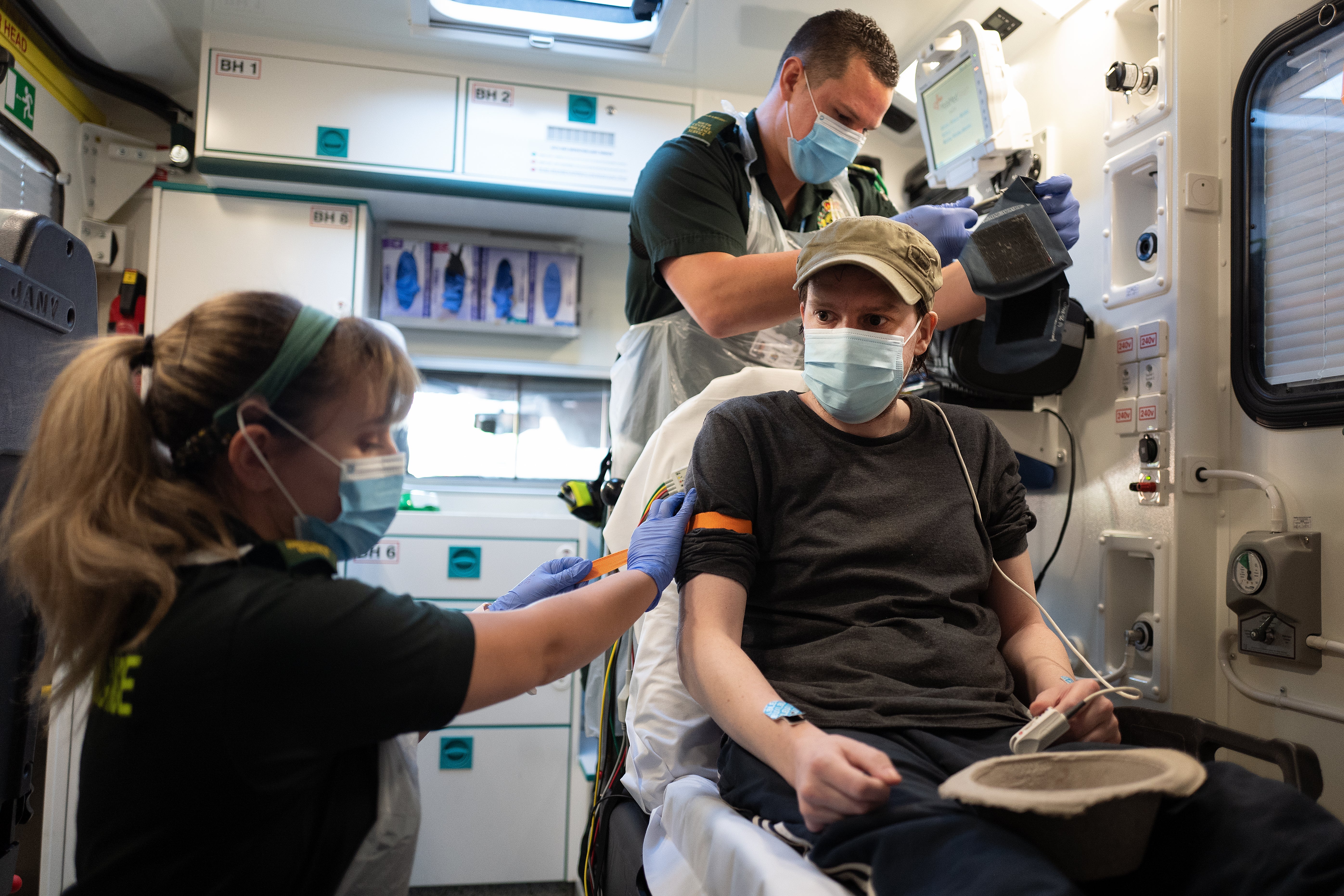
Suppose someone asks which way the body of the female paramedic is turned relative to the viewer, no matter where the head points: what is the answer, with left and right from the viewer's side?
facing to the right of the viewer

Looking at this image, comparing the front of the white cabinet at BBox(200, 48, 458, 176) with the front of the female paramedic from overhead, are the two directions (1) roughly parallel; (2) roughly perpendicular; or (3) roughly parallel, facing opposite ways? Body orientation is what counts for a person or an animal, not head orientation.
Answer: roughly perpendicular

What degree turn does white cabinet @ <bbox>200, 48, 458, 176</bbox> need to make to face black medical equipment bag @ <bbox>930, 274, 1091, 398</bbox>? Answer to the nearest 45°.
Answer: approximately 45° to its left

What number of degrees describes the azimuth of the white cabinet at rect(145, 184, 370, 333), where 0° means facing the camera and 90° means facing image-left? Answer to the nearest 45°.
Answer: approximately 0°

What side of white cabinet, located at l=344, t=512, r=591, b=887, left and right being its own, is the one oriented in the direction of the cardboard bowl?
front

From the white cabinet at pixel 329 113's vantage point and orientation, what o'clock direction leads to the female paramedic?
The female paramedic is roughly at 12 o'clock from the white cabinet.

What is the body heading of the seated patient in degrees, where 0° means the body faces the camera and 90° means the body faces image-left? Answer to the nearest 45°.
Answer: approximately 315°

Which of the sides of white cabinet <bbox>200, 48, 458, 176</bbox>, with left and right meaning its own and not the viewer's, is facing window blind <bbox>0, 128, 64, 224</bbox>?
right

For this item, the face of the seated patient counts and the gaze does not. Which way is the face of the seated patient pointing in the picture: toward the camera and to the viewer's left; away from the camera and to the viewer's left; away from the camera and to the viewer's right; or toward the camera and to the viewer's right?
toward the camera and to the viewer's left

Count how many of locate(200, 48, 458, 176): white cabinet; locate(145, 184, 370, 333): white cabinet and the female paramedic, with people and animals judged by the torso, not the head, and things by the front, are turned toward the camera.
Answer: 2

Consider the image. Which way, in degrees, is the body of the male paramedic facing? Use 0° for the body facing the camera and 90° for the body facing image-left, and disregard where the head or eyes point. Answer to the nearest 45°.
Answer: approximately 315°

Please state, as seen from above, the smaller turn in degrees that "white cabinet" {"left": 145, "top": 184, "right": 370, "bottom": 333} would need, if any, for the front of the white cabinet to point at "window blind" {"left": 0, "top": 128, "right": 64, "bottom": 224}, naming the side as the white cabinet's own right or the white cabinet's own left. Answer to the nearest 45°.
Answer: approximately 90° to the white cabinet's own right

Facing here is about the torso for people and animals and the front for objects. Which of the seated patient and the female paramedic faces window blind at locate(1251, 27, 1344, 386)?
the female paramedic

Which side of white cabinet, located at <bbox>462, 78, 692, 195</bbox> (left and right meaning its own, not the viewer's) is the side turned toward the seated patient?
front
